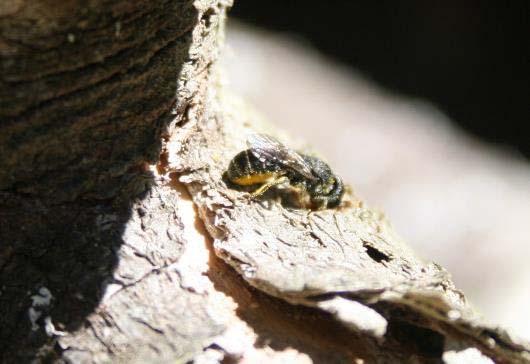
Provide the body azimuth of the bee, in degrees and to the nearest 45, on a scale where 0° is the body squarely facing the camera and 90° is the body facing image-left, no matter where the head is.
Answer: approximately 270°
